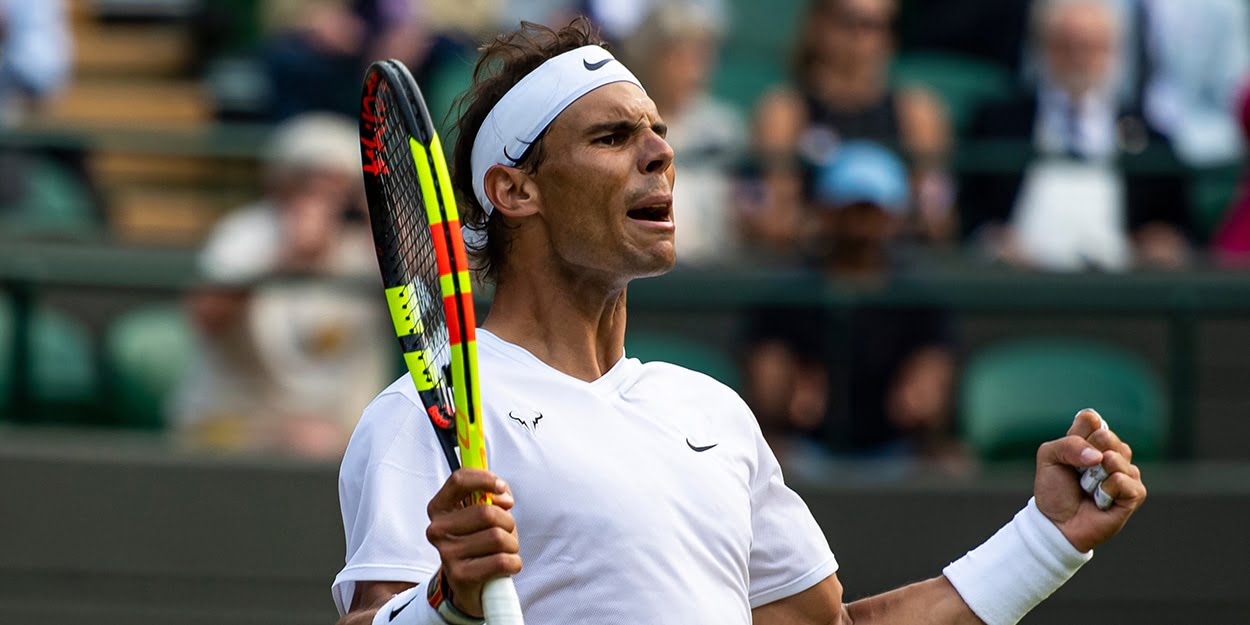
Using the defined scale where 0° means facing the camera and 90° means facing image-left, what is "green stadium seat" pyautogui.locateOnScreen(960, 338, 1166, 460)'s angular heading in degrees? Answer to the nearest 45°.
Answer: approximately 0°

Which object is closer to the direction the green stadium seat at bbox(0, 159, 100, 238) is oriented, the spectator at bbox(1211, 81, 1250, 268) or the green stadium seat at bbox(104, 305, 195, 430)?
the green stadium seat

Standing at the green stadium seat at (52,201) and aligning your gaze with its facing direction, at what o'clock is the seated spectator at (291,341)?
The seated spectator is roughly at 11 o'clock from the green stadium seat.

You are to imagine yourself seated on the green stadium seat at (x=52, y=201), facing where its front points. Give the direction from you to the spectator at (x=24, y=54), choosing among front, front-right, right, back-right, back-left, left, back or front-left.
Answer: back

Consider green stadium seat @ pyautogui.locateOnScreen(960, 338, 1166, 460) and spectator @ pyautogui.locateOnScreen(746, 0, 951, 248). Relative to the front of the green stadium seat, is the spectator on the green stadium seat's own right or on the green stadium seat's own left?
on the green stadium seat's own right

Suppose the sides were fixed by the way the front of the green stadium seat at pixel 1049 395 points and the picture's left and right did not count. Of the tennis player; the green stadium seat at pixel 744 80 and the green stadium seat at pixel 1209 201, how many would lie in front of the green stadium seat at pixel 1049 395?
1

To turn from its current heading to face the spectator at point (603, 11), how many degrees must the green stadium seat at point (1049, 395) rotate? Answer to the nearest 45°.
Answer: approximately 135° to its right

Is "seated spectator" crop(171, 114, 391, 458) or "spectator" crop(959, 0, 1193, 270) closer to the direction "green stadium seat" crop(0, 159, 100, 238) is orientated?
the seated spectator

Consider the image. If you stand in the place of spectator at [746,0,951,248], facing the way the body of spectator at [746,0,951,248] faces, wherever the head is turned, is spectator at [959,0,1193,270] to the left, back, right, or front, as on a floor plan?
left
